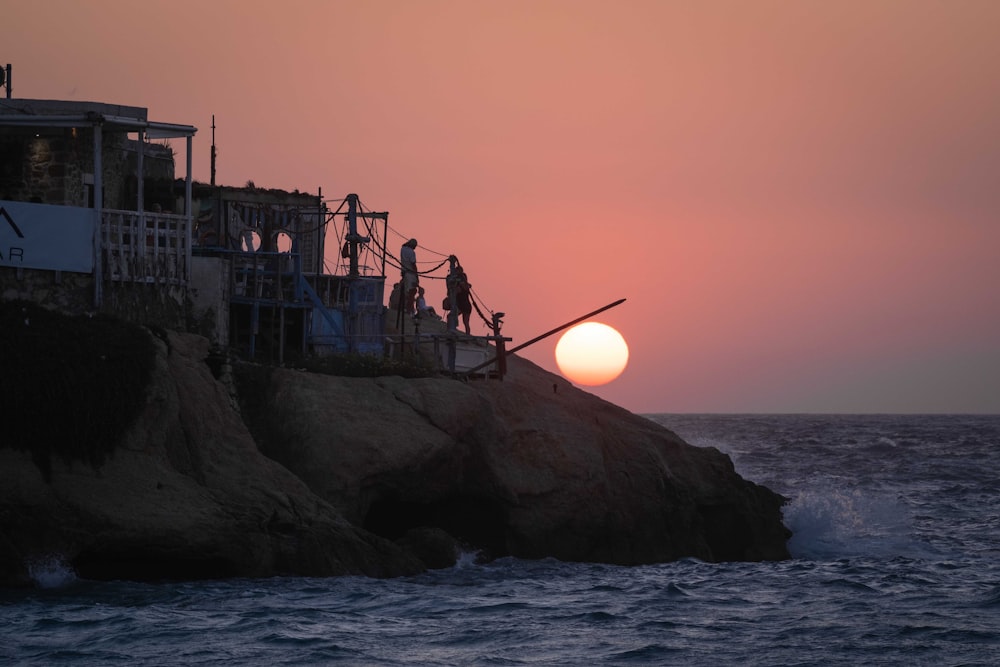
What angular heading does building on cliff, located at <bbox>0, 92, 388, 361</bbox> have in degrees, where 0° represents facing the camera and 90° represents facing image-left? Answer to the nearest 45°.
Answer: approximately 0°

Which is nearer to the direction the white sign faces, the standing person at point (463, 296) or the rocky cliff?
the rocky cliff

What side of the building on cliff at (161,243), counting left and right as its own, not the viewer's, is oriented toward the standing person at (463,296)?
left

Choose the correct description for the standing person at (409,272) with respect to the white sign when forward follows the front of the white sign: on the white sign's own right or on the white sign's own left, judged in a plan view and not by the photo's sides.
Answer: on the white sign's own left

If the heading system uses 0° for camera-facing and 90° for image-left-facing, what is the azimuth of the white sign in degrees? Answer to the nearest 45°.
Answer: approximately 0°
